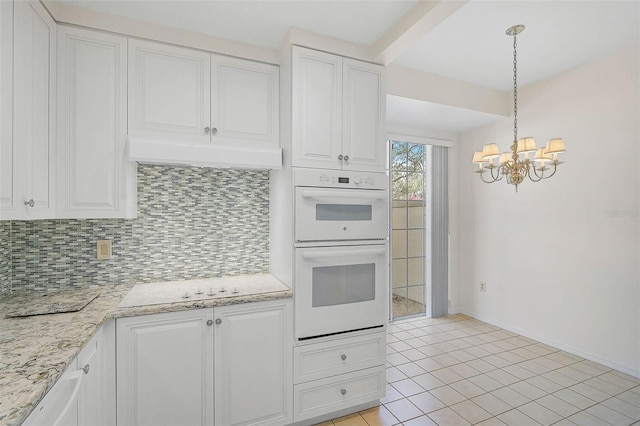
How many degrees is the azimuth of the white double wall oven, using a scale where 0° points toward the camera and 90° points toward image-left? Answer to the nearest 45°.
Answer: approximately 315°

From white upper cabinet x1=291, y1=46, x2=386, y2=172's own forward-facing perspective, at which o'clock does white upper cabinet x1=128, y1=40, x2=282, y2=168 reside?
white upper cabinet x1=128, y1=40, x2=282, y2=168 is roughly at 4 o'clock from white upper cabinet x1=291, y1=46, x2=386, y2=172.

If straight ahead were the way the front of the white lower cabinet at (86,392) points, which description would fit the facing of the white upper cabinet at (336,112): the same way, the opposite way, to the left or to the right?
to the right

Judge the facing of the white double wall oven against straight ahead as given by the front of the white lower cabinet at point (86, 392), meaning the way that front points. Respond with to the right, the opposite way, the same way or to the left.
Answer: to the right

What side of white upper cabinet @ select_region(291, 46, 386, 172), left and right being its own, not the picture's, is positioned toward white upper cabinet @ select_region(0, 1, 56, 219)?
right

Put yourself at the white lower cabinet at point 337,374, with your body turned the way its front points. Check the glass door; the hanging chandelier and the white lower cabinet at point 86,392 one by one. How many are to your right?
1

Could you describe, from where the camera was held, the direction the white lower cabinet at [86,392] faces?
facing to the right of the viewer
